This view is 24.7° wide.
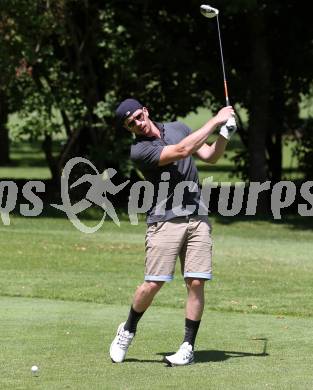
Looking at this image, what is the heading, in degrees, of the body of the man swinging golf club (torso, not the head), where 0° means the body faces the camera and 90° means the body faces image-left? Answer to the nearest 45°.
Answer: approximately 0°

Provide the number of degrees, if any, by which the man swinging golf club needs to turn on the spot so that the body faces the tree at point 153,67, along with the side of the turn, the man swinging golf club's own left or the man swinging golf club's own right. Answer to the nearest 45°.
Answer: approximately 180°
